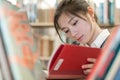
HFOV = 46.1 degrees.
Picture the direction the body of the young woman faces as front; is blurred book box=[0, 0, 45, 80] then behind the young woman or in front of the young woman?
in front

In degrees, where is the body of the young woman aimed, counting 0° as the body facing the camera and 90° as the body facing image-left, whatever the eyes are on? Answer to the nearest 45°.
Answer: approximately 45°

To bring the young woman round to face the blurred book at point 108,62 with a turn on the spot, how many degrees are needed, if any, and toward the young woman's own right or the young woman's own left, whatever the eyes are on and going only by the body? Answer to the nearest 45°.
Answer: approximately 45° to the young woman's own left
